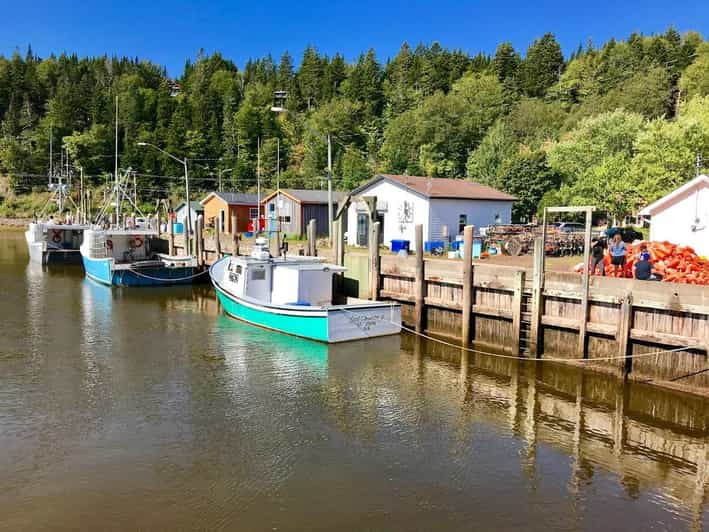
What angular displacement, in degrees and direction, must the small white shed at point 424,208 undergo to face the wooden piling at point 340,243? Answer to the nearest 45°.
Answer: approximately 45° to its left

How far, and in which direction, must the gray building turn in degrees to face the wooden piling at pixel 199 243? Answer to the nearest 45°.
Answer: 0° — it already faces it

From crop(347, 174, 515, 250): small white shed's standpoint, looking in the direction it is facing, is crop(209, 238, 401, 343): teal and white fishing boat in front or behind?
in front

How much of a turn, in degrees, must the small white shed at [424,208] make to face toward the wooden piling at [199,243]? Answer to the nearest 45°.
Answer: approximately 45° to its right

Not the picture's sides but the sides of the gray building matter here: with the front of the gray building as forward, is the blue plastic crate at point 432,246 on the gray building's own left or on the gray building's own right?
on the gray building's own left

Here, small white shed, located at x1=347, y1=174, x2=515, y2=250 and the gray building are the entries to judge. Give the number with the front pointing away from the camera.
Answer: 0

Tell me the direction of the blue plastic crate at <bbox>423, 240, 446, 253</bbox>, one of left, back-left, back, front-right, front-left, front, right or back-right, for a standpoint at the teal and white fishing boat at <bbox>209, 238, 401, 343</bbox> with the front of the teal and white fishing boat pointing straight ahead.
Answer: right

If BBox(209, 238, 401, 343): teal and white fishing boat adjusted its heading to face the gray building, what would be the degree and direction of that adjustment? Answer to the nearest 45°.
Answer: approximately 45° to its right

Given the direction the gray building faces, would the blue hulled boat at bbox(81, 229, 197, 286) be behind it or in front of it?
in front

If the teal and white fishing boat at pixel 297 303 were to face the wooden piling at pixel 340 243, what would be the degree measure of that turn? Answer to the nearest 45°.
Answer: approximately 90° to its right

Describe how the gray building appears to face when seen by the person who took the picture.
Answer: facing the viewer and to the left of the viewer

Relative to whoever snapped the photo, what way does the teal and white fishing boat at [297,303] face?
facing away from the viewer and to the left of the viewer

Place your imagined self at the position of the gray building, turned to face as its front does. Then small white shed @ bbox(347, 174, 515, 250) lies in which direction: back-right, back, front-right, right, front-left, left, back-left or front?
left
